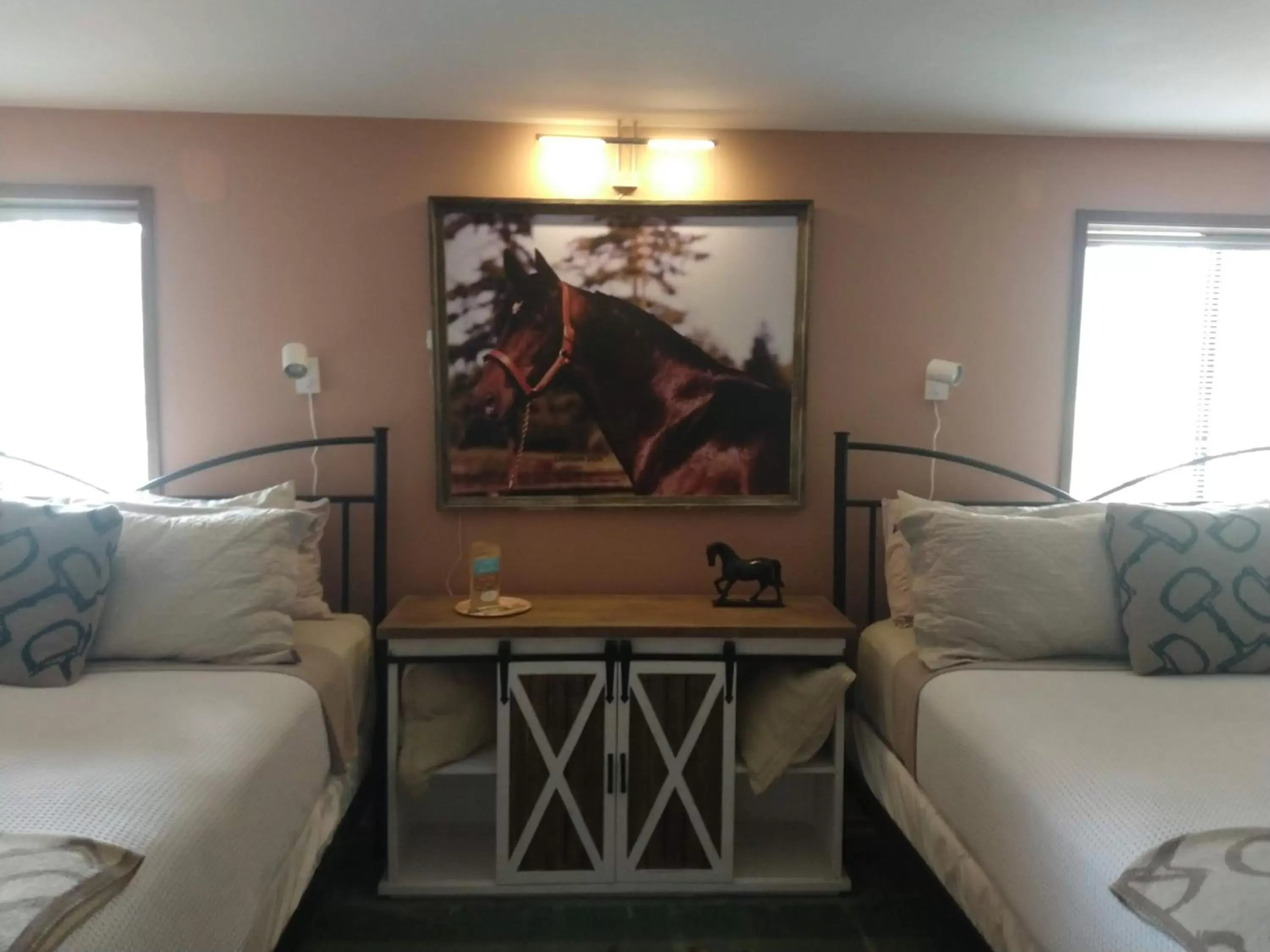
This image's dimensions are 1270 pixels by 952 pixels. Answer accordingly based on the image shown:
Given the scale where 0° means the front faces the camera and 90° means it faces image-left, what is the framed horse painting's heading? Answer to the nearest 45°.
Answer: approximately 0°

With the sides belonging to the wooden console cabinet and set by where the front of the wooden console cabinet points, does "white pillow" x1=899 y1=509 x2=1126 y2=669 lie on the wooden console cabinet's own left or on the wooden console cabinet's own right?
on the wooden console cabinet's own left

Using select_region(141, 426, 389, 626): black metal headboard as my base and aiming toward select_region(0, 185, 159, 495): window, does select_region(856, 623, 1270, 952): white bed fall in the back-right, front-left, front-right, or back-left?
back-left

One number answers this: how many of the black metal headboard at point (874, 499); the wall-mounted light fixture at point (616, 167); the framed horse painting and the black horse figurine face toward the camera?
3

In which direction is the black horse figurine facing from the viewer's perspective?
to the viewer's left

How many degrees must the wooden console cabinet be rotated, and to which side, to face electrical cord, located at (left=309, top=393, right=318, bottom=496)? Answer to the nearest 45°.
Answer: approximately 135° to its right

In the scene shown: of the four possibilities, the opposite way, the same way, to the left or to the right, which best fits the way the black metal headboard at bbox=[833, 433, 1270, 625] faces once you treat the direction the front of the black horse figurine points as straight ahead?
to the left

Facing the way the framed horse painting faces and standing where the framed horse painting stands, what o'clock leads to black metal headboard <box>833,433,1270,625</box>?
The black metal headboard is roughly at 9 o'clock from the framed horse painting.

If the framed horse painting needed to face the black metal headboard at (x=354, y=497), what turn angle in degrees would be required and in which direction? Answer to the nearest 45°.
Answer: approximately 90° to its right
